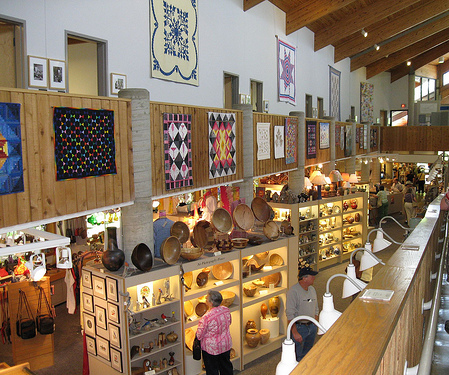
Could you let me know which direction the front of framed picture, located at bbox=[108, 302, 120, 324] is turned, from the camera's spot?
facing the viewer and to the left of the viewer

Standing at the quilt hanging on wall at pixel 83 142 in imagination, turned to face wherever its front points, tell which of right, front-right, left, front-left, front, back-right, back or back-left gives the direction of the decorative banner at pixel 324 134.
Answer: left

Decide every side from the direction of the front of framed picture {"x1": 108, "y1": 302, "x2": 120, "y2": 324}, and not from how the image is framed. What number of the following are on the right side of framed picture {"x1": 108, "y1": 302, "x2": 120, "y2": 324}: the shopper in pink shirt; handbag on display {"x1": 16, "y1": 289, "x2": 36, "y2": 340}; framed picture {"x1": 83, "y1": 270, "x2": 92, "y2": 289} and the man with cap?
2

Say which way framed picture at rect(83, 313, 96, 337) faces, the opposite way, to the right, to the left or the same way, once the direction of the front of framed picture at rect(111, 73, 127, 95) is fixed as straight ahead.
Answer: to the right

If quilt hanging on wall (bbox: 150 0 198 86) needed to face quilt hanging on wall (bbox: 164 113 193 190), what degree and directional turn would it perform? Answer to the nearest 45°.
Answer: approximately 45° to its right

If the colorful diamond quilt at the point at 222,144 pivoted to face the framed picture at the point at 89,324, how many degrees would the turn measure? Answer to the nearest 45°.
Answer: approximately 90° to its right

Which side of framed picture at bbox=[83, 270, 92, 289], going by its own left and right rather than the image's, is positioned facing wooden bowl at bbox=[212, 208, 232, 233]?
back

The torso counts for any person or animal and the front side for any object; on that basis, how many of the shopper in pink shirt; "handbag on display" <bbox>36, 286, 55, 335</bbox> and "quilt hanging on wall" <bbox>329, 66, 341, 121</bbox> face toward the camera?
1

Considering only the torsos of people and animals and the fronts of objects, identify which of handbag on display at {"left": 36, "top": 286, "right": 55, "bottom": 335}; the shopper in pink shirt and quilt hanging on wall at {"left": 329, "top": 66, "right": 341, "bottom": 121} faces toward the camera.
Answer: the handbag on display
